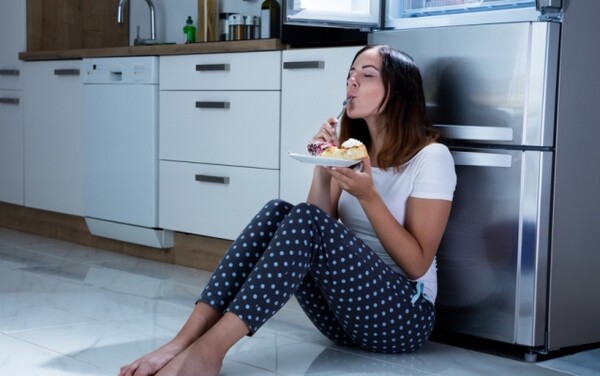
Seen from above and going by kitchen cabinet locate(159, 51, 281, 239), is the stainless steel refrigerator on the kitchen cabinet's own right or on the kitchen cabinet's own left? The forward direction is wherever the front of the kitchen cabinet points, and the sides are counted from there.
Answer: on the kitchen cabinet's own left

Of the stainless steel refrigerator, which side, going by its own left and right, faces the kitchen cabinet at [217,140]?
right

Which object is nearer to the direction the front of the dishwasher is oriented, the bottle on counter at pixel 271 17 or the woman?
the woman

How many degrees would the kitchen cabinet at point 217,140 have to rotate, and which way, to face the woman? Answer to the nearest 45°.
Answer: approximately 45° to its left

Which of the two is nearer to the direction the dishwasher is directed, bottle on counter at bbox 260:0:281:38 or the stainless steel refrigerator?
the stainless steel refrigerator

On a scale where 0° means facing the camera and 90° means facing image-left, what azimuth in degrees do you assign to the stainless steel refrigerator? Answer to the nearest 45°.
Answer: approximately 45°

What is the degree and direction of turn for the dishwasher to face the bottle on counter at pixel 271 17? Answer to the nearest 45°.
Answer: approximately 135° to its left

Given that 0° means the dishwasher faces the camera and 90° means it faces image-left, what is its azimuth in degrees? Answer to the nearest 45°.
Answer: approximately 45°

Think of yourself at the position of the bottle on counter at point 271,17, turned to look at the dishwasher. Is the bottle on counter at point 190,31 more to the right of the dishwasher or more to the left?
right
